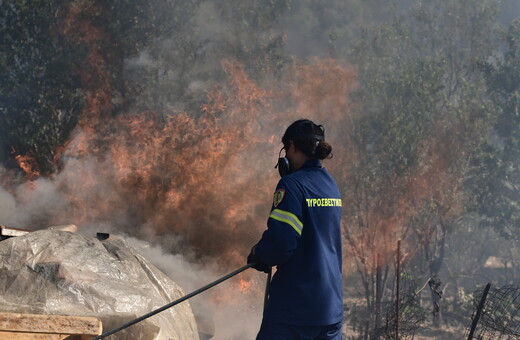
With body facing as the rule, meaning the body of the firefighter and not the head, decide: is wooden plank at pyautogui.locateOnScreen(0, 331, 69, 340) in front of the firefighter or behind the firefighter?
in front

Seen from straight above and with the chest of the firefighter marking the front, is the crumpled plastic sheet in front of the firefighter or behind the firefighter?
in front

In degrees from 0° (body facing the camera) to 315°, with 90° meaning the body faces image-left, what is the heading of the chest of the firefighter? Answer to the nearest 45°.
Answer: approximately 135°

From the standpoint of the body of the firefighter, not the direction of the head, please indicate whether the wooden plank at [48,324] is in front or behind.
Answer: in front

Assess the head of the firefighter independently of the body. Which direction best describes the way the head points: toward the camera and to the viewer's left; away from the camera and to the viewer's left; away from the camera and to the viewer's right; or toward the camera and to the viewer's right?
away from the camera and to the viewer's left

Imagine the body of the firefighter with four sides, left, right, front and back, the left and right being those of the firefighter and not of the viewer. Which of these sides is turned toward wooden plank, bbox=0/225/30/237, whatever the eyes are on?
front

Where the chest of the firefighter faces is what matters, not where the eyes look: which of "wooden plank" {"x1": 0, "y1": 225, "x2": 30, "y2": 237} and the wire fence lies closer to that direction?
the wooden plank

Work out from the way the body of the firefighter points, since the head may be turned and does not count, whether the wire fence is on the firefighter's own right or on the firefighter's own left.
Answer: on the firefighter's own right
